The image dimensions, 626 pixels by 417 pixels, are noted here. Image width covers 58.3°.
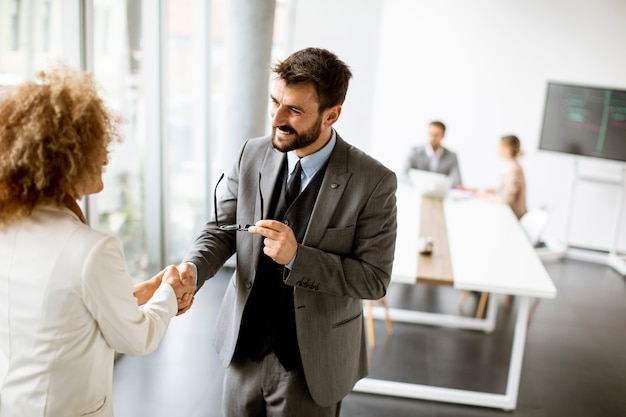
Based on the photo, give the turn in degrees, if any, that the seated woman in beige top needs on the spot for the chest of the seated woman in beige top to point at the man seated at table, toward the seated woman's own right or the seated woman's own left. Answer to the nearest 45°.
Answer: approximately 45° to the seated woman's own right

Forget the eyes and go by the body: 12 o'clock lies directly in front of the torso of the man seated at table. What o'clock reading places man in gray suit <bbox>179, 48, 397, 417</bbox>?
The man in gray suit is roughly at 12 o'clock from the man seated at table.

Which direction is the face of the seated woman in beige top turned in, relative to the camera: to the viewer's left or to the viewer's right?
to the viewer's left

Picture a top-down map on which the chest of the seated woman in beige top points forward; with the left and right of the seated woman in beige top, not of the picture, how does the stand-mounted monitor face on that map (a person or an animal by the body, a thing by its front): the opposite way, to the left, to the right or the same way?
to the left

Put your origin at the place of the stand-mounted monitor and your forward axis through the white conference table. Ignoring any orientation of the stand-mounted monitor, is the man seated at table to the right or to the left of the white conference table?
right

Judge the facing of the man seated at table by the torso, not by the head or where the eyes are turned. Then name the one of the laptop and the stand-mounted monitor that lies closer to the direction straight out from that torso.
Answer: the laptop

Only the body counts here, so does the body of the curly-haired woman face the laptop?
yes

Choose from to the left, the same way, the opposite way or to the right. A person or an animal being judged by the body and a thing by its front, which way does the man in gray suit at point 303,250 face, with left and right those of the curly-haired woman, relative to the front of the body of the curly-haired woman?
the opposite way

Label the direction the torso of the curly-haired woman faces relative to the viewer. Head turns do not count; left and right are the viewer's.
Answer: facing away from the viewer and to the right of the viewer

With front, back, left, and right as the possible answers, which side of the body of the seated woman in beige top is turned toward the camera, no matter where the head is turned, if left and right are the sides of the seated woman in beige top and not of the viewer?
left

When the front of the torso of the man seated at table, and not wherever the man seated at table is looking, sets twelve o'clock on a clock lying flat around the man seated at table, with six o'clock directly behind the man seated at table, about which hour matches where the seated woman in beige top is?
The seated woman in beige top is roughly at 10 o'clock from the man seated at table.

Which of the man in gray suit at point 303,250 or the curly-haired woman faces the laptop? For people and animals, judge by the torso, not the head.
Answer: the curly-haired woman

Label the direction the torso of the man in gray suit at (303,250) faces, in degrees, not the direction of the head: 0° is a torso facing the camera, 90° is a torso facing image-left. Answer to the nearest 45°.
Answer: approximately 45°

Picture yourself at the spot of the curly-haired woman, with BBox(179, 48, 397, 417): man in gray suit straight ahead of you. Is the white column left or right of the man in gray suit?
left

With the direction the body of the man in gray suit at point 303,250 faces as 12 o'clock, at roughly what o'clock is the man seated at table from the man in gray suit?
The man seated at table is roughly at 5 o'clock from the man in gray suit.

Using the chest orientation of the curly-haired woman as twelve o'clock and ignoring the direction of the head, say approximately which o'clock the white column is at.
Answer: The white column is roughly at 11 o'clock from the curly-haired woman.

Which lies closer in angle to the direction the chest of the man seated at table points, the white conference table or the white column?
the white conference table
